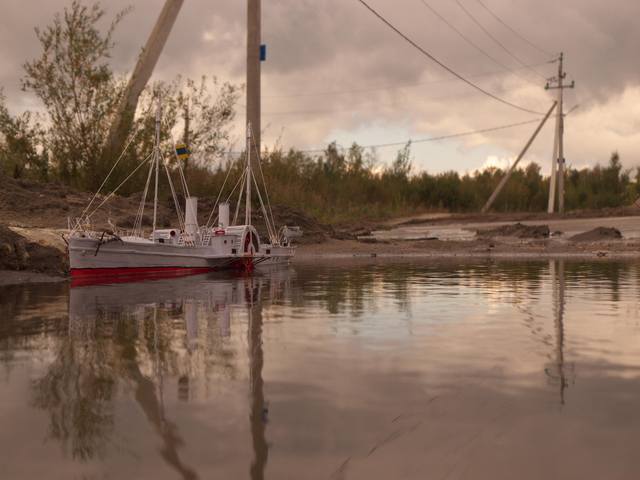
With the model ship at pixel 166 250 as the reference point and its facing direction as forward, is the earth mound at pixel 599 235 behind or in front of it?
behind

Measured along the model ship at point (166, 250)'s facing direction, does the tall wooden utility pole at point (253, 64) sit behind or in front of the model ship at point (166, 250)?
behind

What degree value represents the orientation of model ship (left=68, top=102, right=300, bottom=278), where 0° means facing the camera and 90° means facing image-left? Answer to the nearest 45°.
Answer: approximately 45°

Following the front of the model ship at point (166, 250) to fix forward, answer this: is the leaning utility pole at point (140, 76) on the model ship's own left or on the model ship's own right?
on the model ship's own right

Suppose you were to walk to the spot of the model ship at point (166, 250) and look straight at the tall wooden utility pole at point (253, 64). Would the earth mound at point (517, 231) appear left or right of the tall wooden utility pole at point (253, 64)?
right

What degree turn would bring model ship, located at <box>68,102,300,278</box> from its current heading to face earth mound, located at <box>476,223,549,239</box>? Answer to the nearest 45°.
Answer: approximately 180°
